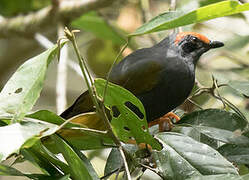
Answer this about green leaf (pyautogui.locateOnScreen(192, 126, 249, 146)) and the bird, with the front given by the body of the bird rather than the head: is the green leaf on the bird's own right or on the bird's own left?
on the bird's own right

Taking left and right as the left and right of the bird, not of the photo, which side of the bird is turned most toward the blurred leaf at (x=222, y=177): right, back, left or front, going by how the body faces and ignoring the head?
right

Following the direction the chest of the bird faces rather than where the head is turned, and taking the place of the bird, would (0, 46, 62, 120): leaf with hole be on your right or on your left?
on your right

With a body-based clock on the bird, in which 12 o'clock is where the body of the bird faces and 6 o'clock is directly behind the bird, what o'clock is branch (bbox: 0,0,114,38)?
The branch is roughly at 8 o'clock from the bird.

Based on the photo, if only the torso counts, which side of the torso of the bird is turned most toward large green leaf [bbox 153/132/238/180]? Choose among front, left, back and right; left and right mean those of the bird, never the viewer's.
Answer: front

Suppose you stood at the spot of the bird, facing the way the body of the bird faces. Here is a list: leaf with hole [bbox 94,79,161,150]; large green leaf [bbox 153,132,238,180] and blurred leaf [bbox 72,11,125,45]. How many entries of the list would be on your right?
2

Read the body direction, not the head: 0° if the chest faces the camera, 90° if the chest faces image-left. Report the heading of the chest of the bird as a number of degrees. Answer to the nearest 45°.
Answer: approximately 270°

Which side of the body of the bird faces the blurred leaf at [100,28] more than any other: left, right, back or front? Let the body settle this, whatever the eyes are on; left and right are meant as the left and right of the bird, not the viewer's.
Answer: left
